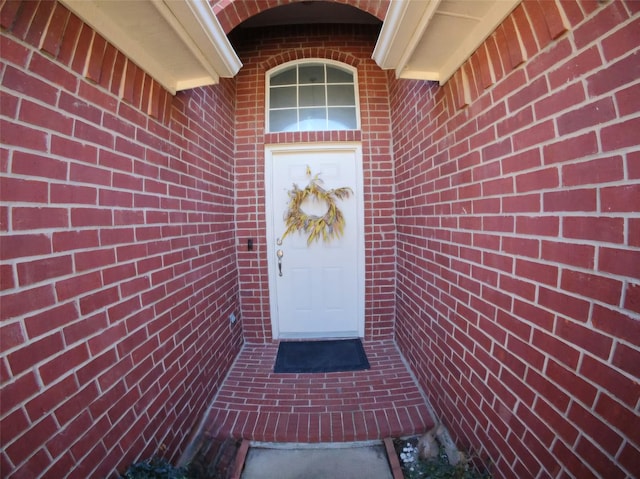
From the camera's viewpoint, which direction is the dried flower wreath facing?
toward the camera

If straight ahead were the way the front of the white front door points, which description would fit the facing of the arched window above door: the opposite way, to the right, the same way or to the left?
the same way

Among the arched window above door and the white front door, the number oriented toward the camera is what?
2

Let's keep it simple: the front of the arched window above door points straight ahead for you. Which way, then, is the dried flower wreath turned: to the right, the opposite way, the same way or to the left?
the same way

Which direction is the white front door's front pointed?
toward the camera

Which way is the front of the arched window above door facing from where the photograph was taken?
facing the viewer

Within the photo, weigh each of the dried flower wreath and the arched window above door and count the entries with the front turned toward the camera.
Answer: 2
